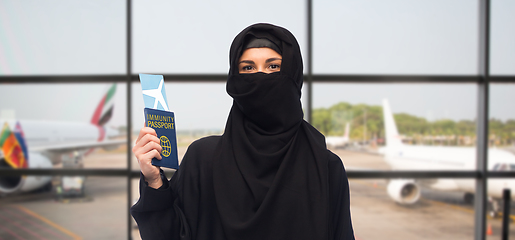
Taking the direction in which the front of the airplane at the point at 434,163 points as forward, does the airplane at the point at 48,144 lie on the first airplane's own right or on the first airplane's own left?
on the first airplane's own right

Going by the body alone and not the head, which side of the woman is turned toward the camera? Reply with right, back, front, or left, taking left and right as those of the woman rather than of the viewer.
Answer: front

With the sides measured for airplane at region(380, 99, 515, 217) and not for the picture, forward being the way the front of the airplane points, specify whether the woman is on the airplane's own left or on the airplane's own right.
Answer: on the airplane's own right

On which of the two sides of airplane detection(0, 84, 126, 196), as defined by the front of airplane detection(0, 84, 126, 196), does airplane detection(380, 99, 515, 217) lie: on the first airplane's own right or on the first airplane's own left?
on the first airplane's own left

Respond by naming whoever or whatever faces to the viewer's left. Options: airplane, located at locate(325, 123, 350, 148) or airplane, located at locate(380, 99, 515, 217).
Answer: airplane, located at locate(325, 123, 350, 148)

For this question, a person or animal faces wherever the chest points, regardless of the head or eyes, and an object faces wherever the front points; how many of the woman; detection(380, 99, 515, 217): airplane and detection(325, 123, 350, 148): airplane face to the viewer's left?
1

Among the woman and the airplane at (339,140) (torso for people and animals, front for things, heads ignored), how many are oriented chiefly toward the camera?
1

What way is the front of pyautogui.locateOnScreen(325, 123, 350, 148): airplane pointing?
to the viewer's left

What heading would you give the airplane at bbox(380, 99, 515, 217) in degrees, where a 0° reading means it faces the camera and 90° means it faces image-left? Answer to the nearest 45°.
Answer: approximately 315°

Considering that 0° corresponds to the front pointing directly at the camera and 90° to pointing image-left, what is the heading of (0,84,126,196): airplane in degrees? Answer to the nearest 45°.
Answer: approximately 45°
